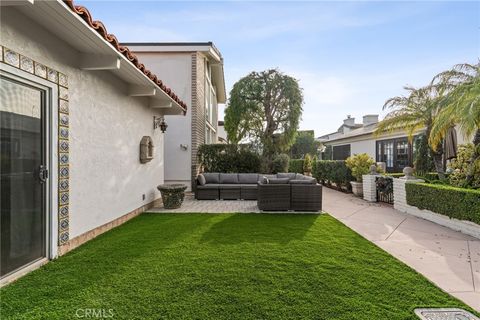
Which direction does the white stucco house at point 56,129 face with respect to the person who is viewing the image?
facing the viewer and to the right of the viewer

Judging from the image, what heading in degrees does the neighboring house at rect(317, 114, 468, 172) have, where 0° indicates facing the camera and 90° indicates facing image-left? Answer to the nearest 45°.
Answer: approximately 45°

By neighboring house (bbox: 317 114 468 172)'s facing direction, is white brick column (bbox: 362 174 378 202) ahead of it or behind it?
ahead

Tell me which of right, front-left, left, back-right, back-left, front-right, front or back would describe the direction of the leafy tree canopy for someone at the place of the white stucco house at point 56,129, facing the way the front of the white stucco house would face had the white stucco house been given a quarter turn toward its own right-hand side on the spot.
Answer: back

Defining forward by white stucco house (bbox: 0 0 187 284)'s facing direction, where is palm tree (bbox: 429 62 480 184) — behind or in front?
in front
